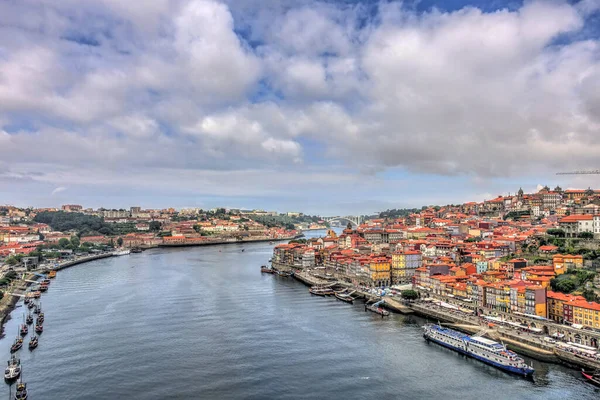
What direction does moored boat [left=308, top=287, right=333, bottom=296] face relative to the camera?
to the viewer's left

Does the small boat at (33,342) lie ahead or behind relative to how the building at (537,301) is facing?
ahead

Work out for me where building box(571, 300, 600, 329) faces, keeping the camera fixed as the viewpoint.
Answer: facing the viewer and to the left of the viewer

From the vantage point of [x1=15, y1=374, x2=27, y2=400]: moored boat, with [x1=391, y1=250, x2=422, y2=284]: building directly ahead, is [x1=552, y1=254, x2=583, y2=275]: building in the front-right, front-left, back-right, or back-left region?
front-right

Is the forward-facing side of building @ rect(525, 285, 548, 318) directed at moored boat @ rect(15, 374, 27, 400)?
yes

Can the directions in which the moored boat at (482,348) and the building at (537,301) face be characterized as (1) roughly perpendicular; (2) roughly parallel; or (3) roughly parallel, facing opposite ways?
roughly perpendicular

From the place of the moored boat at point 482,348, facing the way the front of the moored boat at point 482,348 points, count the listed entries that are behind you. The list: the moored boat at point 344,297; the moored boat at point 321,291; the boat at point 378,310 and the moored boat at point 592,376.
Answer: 3

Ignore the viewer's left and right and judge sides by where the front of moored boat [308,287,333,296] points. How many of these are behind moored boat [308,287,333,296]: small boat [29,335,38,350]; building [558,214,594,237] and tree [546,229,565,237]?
2

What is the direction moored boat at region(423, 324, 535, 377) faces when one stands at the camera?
facing the viewer and to the right of the viewer

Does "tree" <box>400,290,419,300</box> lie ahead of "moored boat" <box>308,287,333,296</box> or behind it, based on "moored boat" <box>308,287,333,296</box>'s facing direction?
behind

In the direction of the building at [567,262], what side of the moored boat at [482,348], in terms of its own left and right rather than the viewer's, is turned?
left

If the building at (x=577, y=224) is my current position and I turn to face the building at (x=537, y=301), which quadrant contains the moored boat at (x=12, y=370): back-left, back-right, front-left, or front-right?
front-right
